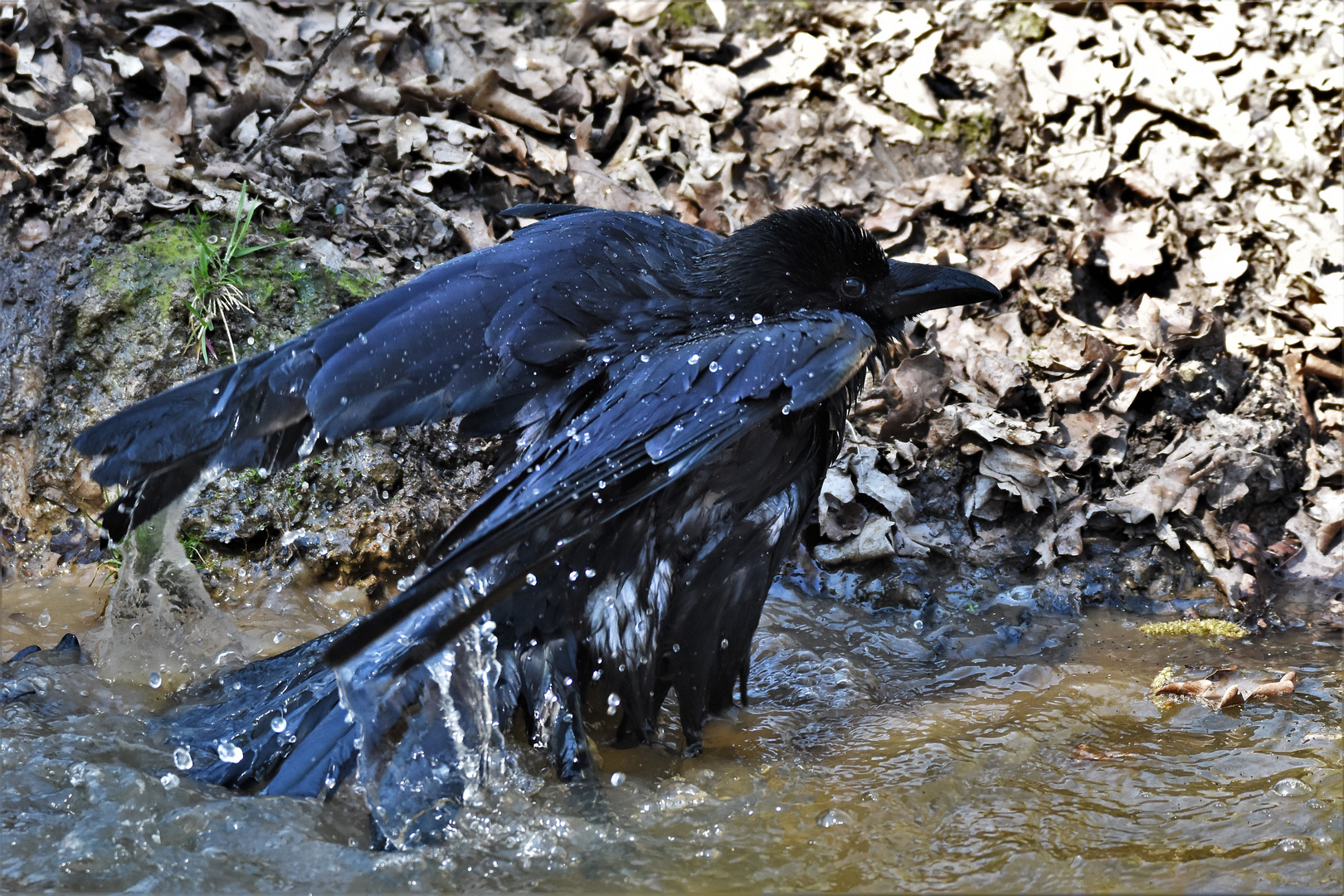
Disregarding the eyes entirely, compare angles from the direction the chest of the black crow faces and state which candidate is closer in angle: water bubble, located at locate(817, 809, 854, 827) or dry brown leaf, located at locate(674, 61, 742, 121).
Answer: the water bubble

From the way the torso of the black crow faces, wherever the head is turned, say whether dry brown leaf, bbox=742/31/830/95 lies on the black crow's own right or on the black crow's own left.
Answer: on the black crow's own left

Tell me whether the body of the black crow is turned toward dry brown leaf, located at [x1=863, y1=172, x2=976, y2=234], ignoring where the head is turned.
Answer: no

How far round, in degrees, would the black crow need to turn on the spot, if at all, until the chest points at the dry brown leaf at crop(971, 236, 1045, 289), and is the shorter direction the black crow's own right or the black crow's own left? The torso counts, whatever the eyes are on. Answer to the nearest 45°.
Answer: approximately 45° to the black crow's own left

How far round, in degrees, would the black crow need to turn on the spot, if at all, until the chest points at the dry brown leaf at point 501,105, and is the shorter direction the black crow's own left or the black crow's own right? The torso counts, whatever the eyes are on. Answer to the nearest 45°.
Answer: approximately 90° to the black crow's own left

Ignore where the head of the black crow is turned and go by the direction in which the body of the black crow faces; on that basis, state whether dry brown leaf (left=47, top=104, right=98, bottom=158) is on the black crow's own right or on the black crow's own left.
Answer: on the black crow's own left

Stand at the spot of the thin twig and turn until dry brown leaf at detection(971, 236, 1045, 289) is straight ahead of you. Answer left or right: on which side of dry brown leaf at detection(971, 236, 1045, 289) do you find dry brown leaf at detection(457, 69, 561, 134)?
left

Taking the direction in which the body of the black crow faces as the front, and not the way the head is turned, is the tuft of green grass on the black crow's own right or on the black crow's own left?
on the black crow's own left

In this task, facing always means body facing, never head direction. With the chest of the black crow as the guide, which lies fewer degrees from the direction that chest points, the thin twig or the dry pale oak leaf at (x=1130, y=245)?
the dry pale oak leaf

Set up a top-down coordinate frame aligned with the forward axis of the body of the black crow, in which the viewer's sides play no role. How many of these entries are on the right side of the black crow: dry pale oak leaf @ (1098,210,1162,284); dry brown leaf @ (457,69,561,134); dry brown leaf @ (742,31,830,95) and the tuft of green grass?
0

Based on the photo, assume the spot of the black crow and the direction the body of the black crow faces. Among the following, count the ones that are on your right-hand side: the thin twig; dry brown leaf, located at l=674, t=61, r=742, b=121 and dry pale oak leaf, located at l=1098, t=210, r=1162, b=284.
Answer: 0

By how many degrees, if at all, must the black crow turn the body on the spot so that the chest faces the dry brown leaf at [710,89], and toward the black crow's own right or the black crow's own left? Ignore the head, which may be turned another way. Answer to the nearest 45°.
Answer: approximately 90° to the black crow's own left

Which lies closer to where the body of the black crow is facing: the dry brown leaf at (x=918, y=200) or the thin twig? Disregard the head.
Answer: the dry brown leaf

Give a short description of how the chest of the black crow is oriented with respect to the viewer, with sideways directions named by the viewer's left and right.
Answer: facing to the right of the viewer
